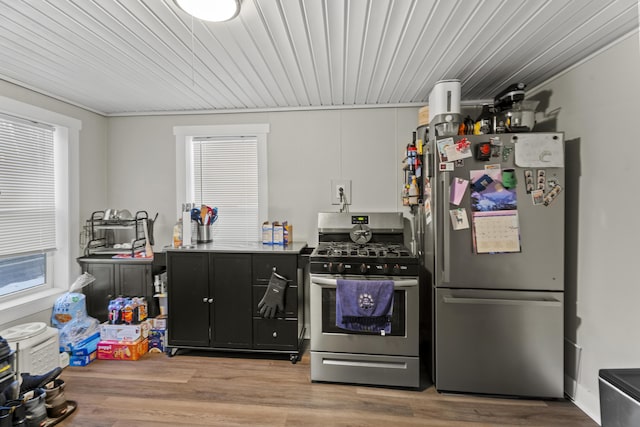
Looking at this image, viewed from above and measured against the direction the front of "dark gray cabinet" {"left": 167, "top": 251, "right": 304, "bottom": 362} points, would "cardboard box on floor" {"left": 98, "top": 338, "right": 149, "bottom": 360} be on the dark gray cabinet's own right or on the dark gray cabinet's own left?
on the dark gray cabinet's own right

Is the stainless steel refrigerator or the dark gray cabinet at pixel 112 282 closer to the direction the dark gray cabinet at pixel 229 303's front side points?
the stainless steel refrigerator

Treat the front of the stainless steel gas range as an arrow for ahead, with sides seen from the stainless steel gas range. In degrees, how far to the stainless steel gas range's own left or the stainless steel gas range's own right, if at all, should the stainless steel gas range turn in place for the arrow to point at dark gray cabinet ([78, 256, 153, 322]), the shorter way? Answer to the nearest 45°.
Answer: approximately 90° to the stainless steel gas range's own right

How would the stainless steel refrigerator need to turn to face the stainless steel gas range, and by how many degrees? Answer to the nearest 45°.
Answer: approximately 90° to its right

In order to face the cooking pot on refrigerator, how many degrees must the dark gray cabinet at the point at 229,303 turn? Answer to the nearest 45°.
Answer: approximately 45° to its left

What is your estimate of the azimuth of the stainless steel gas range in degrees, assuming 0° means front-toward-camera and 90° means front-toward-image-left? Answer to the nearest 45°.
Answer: approximately 0°

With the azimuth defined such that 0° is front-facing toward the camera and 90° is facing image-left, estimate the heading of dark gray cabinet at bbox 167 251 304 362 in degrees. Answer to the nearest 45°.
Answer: approximately 0°
